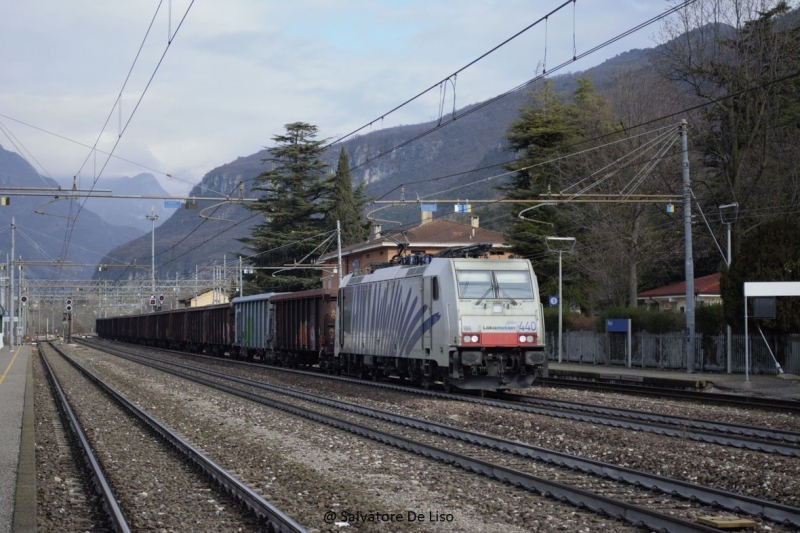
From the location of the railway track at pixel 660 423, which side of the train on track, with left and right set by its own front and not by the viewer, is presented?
front

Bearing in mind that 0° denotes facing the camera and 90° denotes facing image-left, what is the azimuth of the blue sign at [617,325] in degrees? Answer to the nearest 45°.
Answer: approximately 0°

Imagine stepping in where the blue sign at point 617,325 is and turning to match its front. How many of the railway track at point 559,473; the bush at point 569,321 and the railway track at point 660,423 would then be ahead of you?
2

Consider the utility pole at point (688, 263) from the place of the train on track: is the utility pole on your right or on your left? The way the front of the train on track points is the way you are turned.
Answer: on your left

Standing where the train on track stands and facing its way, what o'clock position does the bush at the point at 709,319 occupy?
The bush is roughly at 9 o'clock from the train on track.

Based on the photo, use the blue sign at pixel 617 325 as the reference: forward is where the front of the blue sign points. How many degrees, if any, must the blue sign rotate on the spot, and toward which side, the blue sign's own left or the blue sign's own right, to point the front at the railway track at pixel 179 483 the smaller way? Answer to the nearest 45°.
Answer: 0° — it already faces it

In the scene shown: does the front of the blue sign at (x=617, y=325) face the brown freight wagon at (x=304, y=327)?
no

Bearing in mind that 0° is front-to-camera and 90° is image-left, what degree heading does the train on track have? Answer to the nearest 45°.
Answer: approximately 315°

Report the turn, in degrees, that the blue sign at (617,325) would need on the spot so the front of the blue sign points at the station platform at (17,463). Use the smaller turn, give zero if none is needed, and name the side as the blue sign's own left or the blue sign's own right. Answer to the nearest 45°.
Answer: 0° — it already faces it

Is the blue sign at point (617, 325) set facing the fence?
no

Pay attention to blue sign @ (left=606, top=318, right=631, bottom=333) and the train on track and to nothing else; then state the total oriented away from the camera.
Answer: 0

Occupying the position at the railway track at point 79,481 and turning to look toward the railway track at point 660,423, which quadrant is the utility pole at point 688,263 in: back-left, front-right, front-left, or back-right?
front-left

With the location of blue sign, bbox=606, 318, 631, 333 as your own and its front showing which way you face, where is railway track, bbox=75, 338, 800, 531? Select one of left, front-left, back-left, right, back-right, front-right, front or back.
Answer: front
